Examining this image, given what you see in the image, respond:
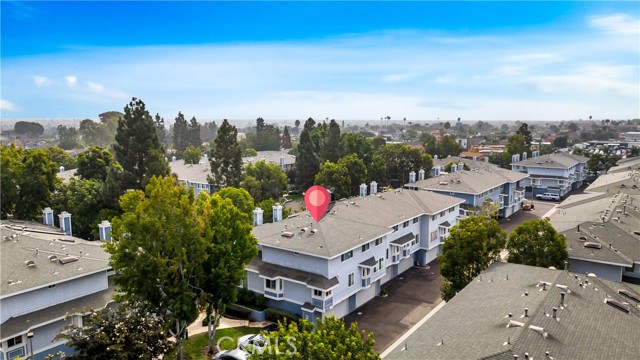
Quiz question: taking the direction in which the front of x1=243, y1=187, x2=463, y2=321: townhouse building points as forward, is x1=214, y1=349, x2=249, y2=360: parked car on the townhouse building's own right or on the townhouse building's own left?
on the townhouse building's own right

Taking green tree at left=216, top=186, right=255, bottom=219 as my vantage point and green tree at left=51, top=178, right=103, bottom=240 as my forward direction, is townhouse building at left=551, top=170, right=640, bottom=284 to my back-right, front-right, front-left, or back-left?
back-left

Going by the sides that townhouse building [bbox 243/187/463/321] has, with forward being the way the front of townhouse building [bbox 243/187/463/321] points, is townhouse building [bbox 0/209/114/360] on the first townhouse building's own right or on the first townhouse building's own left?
on the first townhouse building's own right

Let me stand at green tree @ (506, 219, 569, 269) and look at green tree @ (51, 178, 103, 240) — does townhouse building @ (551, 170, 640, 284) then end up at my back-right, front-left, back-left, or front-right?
back-right

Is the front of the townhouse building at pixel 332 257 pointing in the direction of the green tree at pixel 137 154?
no

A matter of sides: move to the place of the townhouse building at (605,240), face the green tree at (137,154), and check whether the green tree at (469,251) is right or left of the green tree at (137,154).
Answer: left

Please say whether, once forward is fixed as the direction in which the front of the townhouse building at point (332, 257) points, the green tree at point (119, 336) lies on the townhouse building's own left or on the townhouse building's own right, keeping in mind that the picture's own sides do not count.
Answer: on the townhouse building's own right

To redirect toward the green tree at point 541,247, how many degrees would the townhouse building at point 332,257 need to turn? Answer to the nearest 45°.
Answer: approximately 45° to its left

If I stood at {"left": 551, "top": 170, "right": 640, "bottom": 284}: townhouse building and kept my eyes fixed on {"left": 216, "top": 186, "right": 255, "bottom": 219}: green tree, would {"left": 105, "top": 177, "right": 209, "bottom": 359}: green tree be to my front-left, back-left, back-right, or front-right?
front-left

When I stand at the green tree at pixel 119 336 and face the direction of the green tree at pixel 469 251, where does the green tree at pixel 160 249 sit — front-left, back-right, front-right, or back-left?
front-left

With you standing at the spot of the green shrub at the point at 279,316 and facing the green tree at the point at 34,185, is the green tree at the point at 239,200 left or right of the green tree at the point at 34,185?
right
